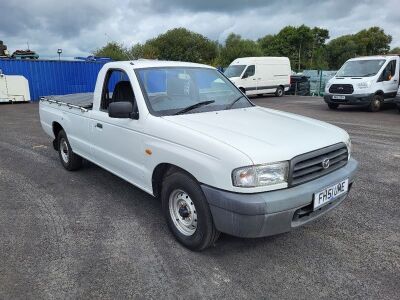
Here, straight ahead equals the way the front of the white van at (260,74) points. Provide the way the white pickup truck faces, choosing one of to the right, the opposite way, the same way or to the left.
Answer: to the left

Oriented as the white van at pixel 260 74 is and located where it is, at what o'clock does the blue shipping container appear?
The blue shipping container is roughly at 1 o'clock from the white van.

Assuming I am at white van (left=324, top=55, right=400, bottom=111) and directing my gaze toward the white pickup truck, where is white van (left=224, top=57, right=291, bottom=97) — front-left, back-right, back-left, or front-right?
back-right

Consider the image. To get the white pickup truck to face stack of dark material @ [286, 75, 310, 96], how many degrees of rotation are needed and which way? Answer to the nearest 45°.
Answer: approximately 135° to its left

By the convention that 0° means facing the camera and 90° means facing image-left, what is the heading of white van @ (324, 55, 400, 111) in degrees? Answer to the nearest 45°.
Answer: approximately 45°

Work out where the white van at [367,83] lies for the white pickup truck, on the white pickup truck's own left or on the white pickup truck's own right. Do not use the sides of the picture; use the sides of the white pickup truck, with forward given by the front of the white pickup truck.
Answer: on the white pickup truck's own left

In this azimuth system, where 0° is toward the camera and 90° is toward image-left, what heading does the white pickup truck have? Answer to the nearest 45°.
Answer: approximately 315°

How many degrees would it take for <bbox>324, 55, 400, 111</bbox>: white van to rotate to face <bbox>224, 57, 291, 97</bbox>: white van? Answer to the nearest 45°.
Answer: approximately 90° to its right

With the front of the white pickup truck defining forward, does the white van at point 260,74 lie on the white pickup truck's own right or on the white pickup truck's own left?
on the white pickup truck's own left
